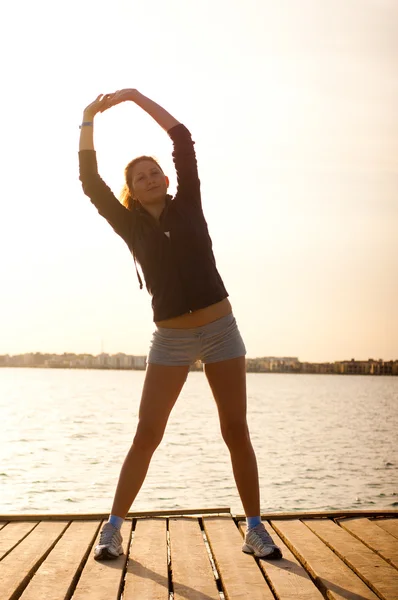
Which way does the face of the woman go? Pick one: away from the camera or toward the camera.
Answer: toward the camera

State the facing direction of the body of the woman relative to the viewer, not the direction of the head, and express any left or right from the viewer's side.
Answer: facing the viewer
